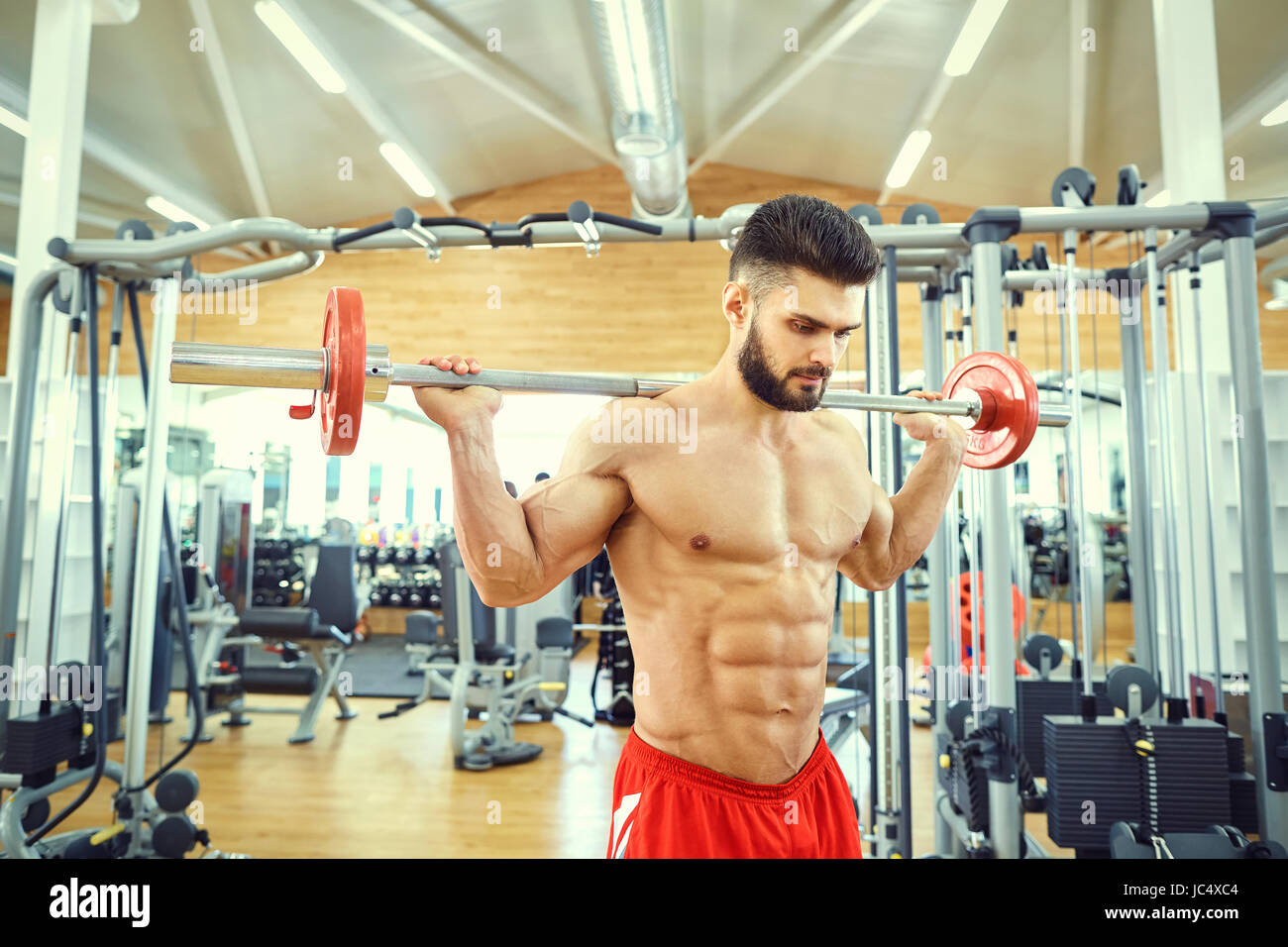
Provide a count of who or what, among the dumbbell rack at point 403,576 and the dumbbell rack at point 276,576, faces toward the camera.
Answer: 2

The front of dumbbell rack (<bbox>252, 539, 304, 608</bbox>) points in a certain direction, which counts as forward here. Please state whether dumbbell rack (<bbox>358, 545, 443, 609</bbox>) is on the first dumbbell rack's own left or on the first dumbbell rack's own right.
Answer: on the first dumbbell rack's own left

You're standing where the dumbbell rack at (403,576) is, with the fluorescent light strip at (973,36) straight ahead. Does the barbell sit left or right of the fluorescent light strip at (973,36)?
right

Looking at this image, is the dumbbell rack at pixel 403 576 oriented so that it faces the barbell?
yes

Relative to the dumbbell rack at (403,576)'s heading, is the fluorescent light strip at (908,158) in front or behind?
in front

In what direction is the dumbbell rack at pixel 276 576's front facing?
toward the camera

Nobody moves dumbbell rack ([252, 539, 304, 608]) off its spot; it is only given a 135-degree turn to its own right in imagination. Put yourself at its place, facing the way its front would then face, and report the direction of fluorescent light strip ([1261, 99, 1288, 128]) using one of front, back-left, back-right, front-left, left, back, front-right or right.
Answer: back

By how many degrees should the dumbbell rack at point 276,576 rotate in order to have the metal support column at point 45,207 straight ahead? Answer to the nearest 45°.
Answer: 0° — it already faces it

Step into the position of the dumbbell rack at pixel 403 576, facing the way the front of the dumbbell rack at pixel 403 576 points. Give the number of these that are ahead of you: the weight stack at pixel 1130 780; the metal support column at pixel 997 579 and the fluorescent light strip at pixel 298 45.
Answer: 3

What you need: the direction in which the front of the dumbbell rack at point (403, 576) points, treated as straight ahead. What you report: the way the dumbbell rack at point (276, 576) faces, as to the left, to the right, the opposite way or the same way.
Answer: the same way

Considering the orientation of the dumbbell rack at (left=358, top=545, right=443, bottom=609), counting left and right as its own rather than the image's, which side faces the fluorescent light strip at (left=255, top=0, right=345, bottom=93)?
front

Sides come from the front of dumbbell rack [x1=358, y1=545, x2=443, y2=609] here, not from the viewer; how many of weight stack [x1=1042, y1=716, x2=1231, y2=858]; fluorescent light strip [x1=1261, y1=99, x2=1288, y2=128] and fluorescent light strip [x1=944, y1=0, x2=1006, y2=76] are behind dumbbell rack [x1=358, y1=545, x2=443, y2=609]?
0

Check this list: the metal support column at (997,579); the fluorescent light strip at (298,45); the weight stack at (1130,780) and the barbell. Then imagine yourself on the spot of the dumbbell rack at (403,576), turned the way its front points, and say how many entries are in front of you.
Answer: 4

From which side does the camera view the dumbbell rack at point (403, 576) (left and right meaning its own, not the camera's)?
front

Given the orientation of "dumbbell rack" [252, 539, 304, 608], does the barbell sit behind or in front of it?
in front
